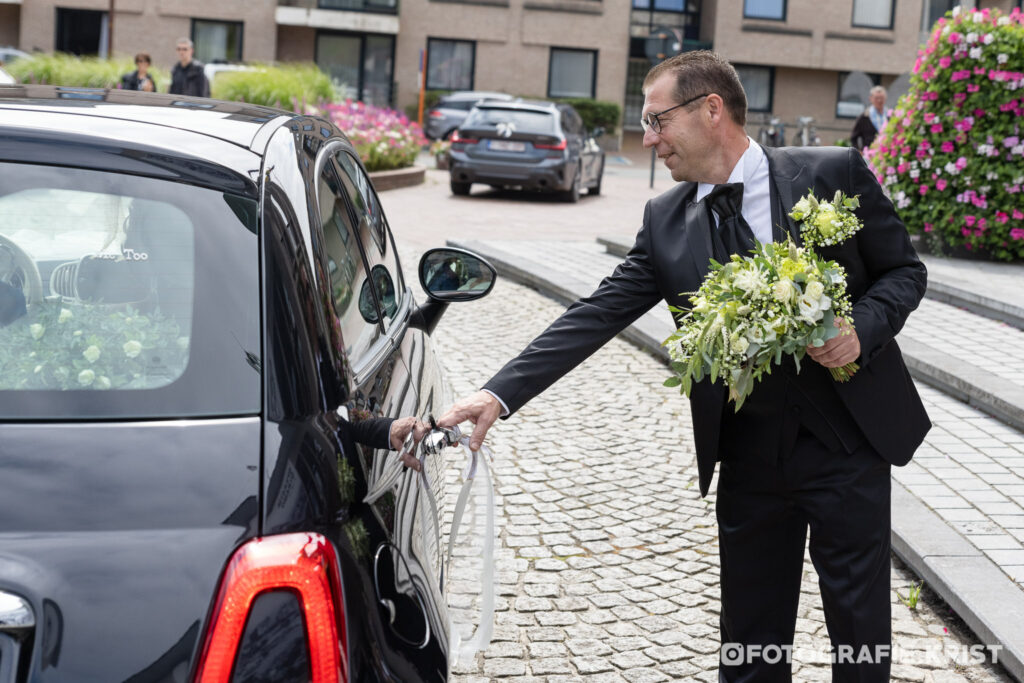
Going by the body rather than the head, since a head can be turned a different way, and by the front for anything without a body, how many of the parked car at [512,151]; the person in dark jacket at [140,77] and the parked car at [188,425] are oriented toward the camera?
1

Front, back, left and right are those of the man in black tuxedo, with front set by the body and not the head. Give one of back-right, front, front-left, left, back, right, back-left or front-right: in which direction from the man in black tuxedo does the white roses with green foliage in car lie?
front

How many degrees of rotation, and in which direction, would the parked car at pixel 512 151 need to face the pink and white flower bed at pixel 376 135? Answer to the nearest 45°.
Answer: approximately 90° to its left

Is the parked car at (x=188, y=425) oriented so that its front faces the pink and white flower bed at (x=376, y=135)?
yes

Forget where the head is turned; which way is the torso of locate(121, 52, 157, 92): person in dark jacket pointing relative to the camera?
toward the camera

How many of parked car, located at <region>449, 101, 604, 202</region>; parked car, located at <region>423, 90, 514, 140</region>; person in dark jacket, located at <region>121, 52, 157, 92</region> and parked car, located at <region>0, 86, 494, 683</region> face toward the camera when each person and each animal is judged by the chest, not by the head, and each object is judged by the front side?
1

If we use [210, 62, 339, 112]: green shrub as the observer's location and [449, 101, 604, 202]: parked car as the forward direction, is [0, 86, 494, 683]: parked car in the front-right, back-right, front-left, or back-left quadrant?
front-right

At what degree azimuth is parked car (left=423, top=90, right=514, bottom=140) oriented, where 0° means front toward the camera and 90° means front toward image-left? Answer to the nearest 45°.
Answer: approximately 225°

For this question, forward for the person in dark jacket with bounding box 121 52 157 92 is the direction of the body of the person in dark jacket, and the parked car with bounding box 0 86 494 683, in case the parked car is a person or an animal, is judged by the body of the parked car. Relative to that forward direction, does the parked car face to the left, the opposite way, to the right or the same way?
the opposite way

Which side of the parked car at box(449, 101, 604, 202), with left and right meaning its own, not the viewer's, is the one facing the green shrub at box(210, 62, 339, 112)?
left

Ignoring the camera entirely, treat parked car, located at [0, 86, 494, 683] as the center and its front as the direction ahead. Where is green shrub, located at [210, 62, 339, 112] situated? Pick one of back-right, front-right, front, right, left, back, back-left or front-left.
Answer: front

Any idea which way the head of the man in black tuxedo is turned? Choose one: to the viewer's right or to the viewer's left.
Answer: to the viewer's left

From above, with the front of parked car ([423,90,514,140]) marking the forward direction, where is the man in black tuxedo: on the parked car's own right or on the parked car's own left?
on the parked car's own right

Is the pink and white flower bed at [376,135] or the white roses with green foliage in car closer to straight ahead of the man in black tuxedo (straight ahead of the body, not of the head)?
the white roses with green foliage in car

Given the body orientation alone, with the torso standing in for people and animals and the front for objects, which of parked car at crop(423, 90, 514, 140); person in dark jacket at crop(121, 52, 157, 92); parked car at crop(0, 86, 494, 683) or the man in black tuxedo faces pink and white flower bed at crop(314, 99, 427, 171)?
parked car at crop(0, 86, 494, 683)

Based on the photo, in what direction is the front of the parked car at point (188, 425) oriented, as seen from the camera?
facing away from the viewer
